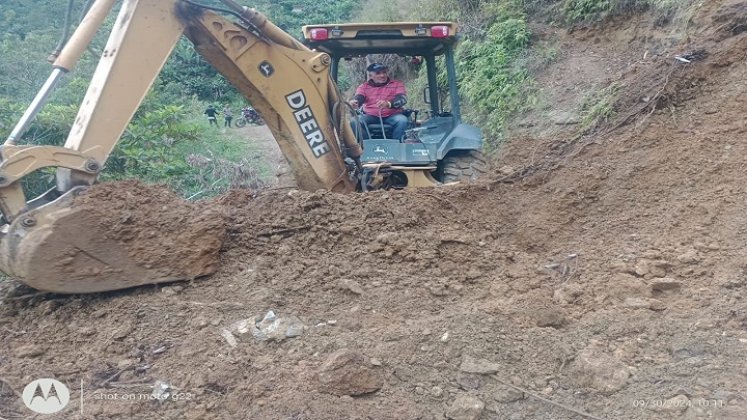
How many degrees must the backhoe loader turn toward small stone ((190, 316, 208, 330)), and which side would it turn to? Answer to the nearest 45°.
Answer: approximately 180°

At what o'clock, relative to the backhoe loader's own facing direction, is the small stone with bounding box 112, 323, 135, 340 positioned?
The small stone is roughly at 6 o'clock from the backhoe loader.

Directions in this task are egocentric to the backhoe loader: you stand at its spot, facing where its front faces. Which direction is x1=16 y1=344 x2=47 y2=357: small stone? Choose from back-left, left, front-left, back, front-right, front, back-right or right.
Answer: back

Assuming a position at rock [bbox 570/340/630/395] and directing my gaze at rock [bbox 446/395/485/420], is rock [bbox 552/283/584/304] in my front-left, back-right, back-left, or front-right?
back-right

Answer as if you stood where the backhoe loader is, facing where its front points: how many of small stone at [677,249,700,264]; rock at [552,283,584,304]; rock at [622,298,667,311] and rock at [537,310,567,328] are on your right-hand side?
4

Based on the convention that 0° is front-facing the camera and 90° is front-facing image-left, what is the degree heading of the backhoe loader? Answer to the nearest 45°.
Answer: approximately 225°

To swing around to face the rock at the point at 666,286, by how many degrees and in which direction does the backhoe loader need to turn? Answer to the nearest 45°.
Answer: approximately 90° to its right

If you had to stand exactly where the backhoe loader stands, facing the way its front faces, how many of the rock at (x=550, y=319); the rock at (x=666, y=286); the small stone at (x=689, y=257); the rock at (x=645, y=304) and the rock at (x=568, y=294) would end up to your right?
5

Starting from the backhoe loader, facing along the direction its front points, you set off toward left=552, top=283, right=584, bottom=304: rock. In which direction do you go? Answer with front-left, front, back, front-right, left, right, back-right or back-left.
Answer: right
